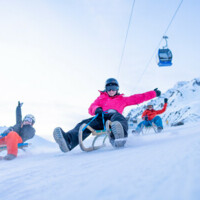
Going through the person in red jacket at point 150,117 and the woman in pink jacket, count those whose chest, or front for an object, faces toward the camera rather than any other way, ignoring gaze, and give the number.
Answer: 2

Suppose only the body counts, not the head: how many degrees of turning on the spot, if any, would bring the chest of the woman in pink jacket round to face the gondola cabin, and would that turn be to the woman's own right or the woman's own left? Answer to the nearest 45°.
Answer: approximately 135° to the woman's own left

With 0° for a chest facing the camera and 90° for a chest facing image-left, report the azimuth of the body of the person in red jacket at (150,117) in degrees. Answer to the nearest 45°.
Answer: approximately 0°

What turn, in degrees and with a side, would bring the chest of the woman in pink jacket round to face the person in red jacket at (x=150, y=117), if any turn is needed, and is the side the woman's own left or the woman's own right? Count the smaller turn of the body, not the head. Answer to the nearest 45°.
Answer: approximately 180°

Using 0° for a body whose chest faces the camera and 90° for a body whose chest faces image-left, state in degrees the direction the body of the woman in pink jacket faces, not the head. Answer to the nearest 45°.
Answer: approximately 0°
